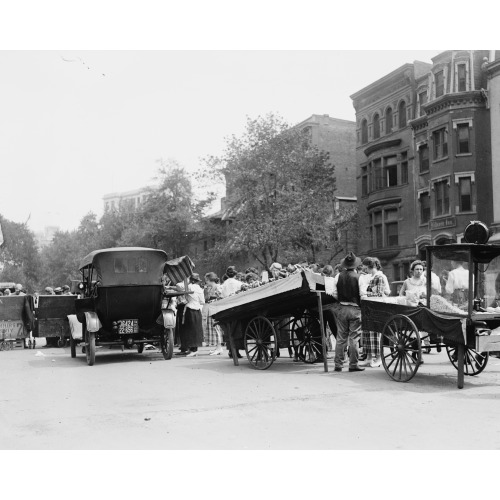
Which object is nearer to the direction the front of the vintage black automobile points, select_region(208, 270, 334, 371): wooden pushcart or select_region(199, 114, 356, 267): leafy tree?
the leafy tree

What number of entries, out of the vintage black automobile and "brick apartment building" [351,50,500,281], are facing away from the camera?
1

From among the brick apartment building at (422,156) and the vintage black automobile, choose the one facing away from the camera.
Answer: the vintage black automobile

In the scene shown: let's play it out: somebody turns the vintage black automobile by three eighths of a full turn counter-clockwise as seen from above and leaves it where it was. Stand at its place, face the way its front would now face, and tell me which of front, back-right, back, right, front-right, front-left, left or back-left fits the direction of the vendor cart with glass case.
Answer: left

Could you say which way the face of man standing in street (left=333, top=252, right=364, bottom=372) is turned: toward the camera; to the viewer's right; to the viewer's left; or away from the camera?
away from the camera

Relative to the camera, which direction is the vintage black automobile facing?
away from the camera

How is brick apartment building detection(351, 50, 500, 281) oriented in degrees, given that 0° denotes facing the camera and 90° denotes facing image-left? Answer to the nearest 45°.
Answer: approximately 45°
